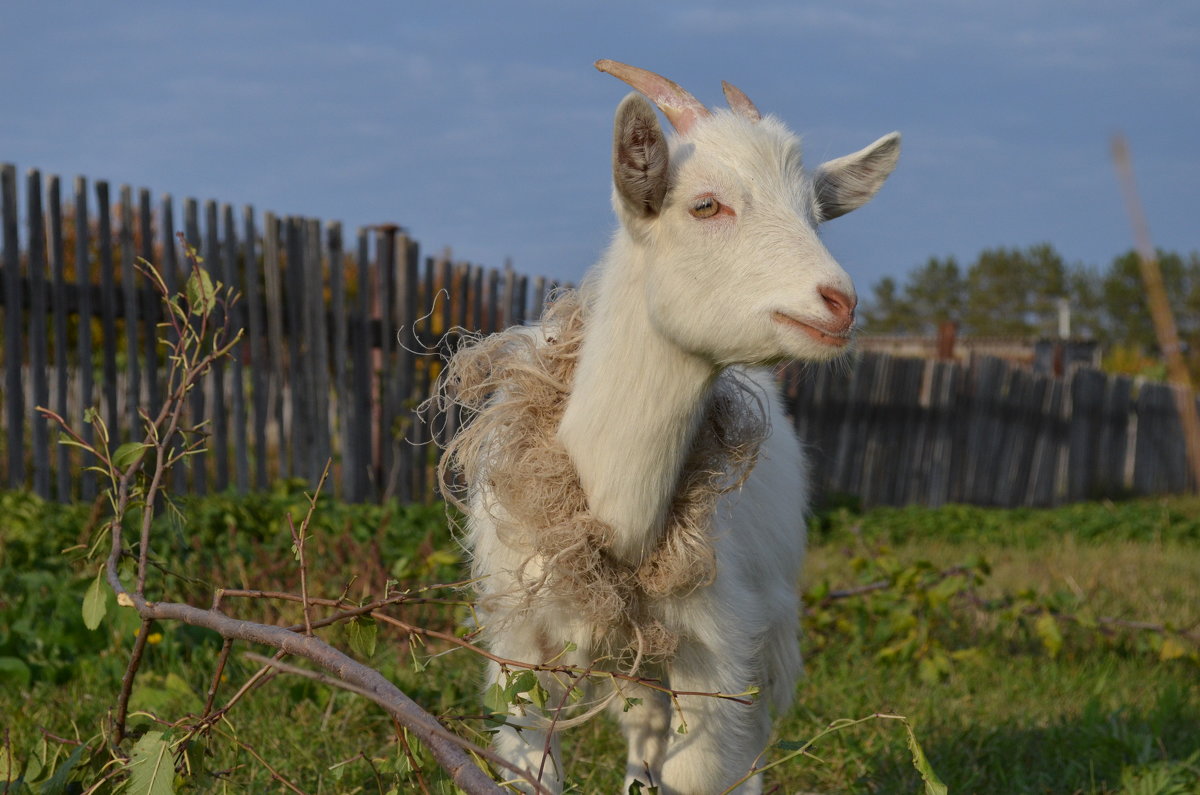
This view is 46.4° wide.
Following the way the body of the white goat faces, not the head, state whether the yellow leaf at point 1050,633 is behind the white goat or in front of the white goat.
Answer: behind

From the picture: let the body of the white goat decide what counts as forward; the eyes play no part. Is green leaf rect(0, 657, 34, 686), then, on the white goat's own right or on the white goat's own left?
on the white goat's own right

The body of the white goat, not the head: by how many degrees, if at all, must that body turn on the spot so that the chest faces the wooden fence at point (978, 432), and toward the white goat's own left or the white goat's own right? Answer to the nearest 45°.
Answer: approximately 180°

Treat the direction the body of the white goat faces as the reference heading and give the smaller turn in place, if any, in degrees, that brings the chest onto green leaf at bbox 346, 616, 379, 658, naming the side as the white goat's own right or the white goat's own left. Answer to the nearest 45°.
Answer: approximately 45° to the white goat's own right

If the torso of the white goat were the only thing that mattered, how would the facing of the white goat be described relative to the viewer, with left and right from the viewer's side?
facing the viewer

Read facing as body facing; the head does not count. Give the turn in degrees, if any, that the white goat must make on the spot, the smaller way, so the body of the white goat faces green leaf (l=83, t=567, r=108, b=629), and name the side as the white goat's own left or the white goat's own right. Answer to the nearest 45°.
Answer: approximately 45° to the white goat's own right

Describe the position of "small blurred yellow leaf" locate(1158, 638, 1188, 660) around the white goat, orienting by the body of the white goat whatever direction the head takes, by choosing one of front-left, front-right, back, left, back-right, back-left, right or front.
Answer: back-left
